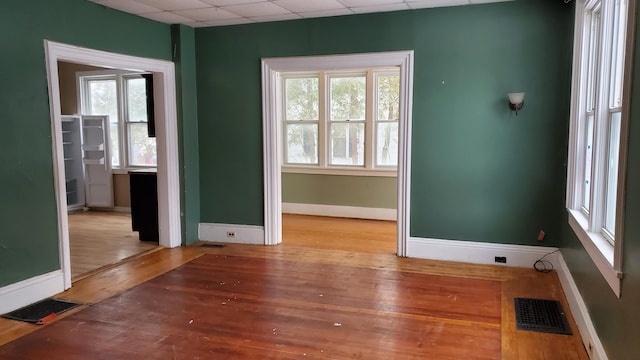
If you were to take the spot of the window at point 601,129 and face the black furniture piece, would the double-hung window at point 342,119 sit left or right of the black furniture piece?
right

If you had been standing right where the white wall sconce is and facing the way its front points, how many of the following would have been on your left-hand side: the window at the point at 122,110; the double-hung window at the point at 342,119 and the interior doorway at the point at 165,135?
0

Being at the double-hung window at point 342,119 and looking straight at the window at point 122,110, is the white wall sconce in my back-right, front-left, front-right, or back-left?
back-left

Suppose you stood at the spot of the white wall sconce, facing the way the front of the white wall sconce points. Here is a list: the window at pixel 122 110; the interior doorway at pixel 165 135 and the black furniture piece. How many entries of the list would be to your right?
3

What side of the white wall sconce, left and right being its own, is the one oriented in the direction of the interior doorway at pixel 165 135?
right

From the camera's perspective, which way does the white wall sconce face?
toward the camera

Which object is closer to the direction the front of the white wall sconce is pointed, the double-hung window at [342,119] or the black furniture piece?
the black furniture piece

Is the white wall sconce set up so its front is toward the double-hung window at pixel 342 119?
no

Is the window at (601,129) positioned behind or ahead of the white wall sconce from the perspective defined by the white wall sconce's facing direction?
ahead

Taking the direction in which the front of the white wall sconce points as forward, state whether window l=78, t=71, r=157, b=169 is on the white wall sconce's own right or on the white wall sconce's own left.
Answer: on the white wall sconce's own right
